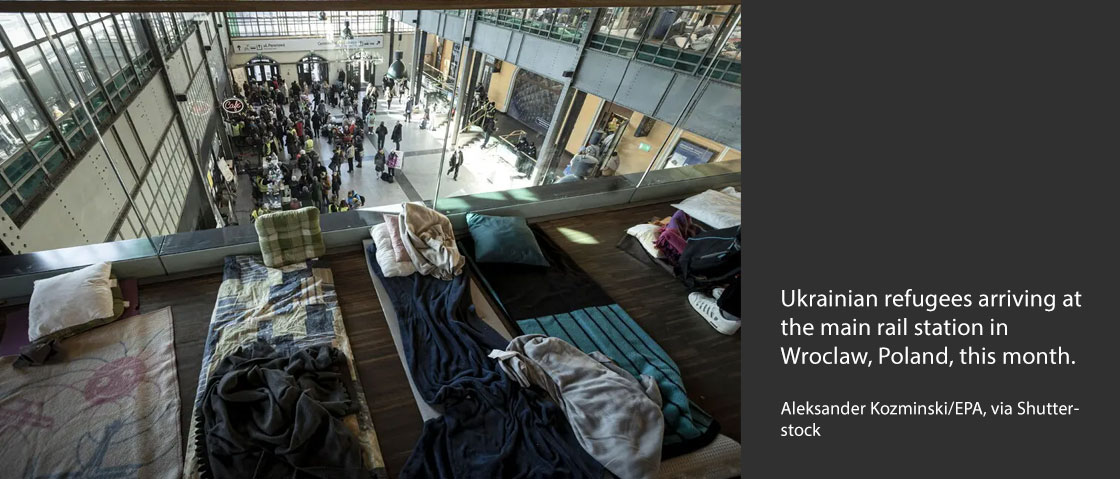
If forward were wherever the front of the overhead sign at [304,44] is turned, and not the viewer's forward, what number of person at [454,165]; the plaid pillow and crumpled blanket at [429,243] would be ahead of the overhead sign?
3

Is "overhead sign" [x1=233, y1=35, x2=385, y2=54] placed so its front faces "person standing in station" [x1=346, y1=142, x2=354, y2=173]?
yes

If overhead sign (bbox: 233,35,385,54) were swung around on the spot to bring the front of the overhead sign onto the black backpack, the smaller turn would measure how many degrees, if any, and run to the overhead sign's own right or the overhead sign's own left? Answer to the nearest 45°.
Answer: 0° — it already faces it

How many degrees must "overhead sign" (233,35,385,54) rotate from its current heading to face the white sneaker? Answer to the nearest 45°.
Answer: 0° — it already faces it

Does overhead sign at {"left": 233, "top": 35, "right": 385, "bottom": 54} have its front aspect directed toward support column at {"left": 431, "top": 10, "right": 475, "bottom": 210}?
yes

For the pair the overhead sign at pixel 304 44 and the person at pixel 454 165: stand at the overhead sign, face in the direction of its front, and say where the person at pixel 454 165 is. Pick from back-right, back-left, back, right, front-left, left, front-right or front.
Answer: front

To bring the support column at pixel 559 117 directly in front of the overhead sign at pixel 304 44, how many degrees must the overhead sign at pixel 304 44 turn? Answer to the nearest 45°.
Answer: approximately 45° to its left

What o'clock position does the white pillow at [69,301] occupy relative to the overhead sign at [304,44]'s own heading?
The white pillow is roughly at 12 o'clock from the overhead sign.

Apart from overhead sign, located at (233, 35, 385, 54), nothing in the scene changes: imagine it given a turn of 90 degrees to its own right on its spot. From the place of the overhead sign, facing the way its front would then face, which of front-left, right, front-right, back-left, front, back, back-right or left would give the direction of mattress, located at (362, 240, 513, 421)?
left

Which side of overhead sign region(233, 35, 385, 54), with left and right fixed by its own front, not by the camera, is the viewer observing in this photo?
front

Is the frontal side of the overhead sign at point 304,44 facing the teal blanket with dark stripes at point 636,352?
yes

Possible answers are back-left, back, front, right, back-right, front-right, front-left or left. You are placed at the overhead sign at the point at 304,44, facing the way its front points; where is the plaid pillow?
front

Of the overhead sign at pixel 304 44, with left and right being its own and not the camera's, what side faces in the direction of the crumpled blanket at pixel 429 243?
front

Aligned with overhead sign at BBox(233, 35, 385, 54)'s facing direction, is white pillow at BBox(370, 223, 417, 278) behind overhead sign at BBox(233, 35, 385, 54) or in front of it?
in front
